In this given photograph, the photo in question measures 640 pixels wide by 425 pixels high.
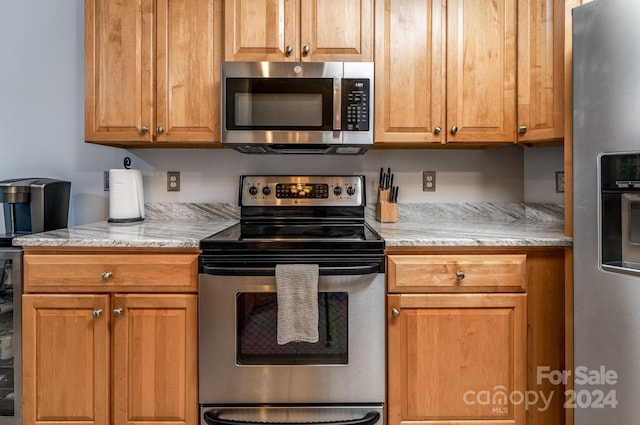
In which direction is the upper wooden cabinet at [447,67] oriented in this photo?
toward the camera

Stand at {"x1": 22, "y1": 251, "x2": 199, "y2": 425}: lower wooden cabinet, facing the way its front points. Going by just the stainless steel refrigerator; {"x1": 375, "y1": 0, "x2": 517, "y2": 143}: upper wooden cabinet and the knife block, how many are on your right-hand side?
0

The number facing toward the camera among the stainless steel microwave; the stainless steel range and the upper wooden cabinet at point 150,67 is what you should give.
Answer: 3

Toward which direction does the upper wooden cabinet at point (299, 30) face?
toward the camera

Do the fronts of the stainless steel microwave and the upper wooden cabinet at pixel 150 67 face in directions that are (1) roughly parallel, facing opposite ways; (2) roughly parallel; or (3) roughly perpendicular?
roughly parallel

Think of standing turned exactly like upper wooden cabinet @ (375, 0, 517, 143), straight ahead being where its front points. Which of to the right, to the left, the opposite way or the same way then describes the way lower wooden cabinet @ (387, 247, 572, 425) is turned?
the same way

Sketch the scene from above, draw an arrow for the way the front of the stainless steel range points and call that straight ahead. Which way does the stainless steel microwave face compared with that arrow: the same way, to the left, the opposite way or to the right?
the same way

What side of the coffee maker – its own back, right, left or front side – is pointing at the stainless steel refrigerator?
left

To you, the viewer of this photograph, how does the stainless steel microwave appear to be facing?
facing the viewer
